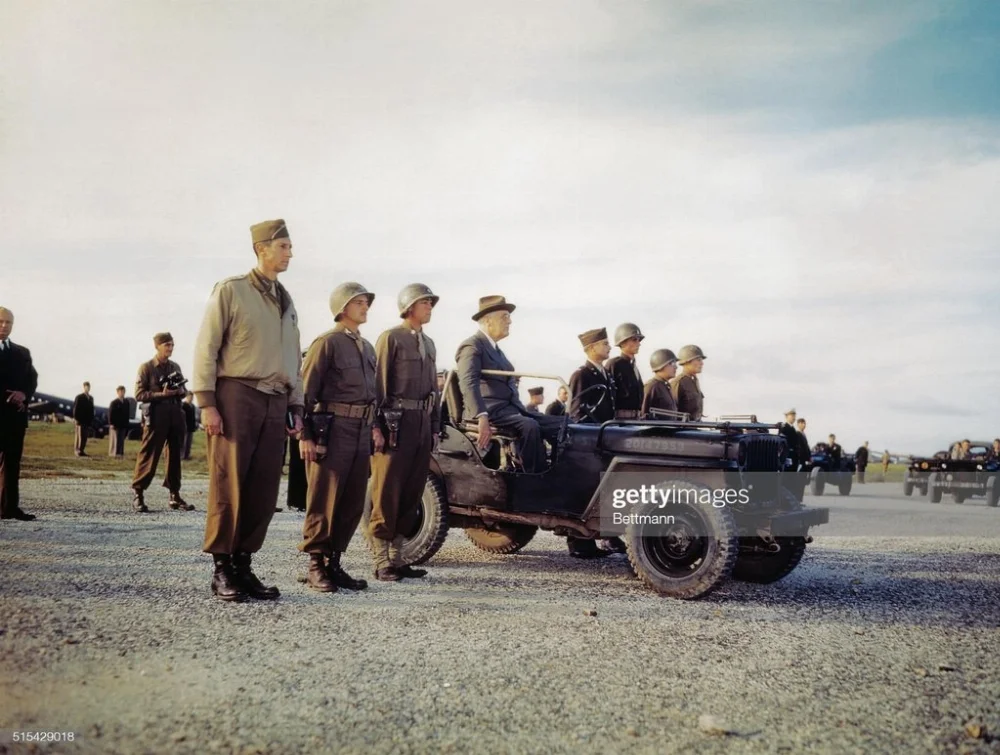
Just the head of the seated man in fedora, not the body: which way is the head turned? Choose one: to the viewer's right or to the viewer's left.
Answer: to the viewer's right

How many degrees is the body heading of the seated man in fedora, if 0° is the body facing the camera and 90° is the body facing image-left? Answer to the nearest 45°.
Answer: approximately 270°

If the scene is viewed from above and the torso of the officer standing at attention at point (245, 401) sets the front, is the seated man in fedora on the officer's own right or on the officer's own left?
on the officer's own left

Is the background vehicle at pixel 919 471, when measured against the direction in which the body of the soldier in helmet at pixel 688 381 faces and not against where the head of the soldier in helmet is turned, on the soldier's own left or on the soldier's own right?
on the soldier's own left

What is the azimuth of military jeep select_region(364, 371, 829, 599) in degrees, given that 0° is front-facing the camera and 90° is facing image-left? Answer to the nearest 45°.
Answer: approximately 315°

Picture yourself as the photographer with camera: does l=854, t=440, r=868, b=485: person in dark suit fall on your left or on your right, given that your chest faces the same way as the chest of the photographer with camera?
on your left

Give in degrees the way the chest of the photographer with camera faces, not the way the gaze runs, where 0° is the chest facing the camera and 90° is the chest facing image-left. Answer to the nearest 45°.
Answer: approximately 315°
